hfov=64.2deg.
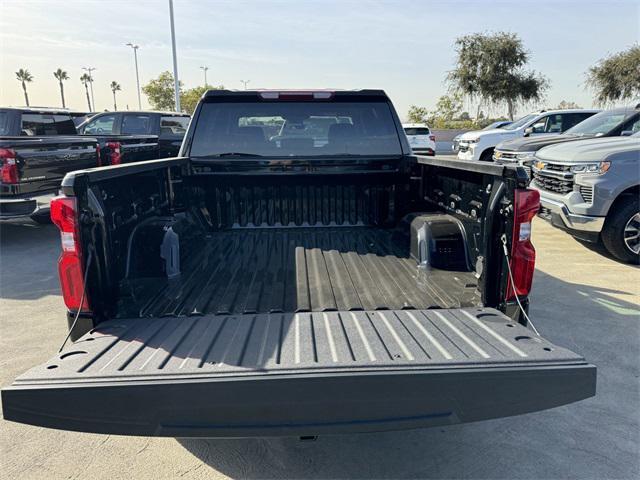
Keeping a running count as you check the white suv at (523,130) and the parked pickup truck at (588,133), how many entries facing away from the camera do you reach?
0

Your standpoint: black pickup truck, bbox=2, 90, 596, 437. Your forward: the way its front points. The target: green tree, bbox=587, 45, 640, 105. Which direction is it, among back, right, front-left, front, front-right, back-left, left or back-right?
front-right

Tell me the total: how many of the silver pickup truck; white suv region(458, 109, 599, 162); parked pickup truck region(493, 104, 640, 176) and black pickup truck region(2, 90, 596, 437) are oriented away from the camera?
1

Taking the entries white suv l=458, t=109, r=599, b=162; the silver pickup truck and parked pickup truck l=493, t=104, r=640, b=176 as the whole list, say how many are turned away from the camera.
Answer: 0

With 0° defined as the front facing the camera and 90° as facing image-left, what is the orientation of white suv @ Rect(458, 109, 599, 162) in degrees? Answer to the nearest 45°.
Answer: approximately 45°

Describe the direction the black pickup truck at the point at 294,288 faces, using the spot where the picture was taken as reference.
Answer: facing away from the viewer

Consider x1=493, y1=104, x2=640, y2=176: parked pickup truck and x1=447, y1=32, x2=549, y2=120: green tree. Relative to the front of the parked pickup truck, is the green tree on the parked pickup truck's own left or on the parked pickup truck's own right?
on the parked pickup truck's own right

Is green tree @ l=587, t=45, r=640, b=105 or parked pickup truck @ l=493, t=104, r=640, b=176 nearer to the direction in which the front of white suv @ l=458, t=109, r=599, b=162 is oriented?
the parked pickup truck

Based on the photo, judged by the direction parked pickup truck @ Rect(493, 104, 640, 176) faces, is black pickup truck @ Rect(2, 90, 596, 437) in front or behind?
in front

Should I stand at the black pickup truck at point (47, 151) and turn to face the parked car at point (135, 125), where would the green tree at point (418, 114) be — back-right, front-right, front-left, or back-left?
front-right

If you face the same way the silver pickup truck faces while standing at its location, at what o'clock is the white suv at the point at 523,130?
The white suv is roughly at 4 o'clock from the silver pickup truck.

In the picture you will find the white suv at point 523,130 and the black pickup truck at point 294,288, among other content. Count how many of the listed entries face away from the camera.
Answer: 1

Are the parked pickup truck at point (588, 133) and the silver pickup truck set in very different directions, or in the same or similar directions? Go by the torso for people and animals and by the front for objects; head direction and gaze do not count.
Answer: same or similar directions

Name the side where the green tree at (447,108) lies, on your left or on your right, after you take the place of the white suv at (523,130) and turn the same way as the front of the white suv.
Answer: on your right

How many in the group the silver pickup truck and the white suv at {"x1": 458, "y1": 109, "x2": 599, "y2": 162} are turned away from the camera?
0

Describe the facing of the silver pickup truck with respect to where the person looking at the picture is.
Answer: facing the viewer and to the left of the viewer
